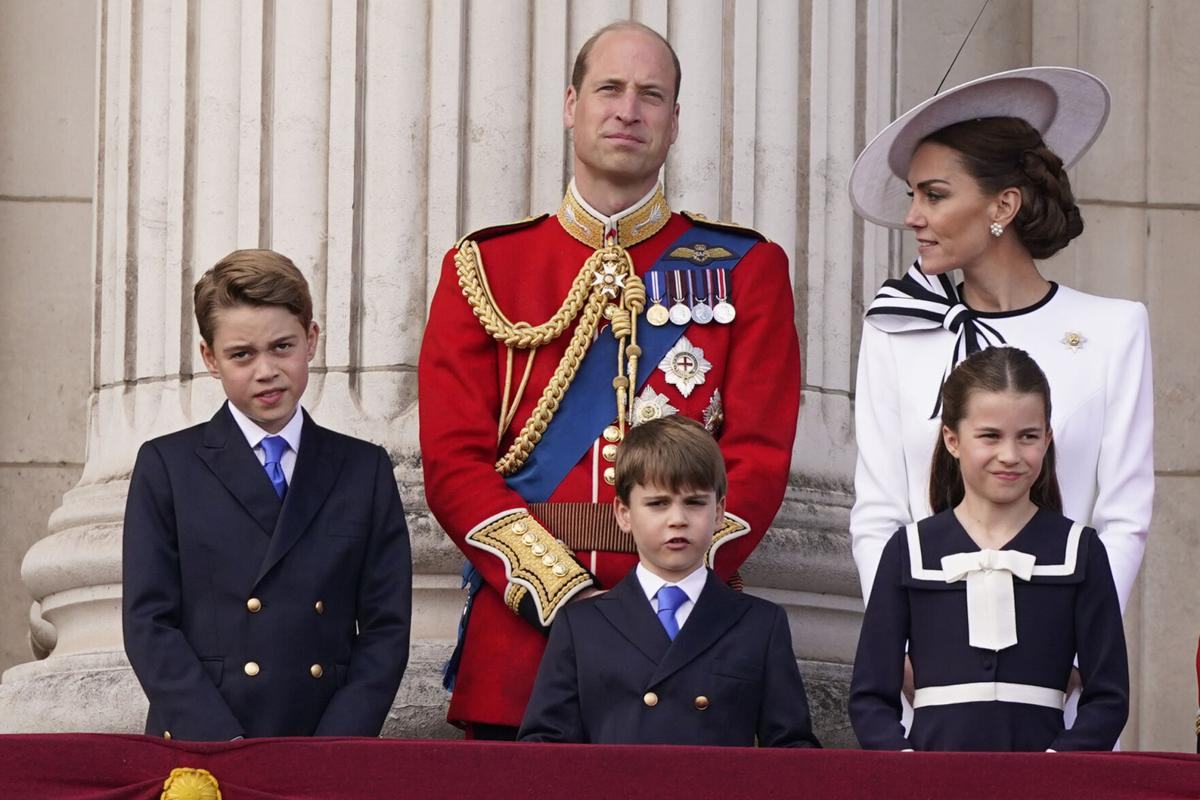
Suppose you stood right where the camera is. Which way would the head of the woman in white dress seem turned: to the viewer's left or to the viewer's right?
to the viewer's left

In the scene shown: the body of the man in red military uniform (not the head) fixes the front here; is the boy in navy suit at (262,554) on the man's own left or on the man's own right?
on the man's own right

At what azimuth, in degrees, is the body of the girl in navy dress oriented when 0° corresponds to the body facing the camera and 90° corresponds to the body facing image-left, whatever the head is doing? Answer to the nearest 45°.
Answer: approximately 0°

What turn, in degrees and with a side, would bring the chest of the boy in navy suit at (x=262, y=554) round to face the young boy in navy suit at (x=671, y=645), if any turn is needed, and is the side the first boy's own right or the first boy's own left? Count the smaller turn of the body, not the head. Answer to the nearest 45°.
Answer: approximately 90° to the first boy's own left

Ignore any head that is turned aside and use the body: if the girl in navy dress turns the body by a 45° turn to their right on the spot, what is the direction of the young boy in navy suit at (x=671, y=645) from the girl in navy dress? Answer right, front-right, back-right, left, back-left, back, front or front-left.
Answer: front-right

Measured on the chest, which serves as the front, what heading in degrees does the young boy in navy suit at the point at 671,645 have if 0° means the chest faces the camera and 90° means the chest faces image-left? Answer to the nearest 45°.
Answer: approximately 0°
